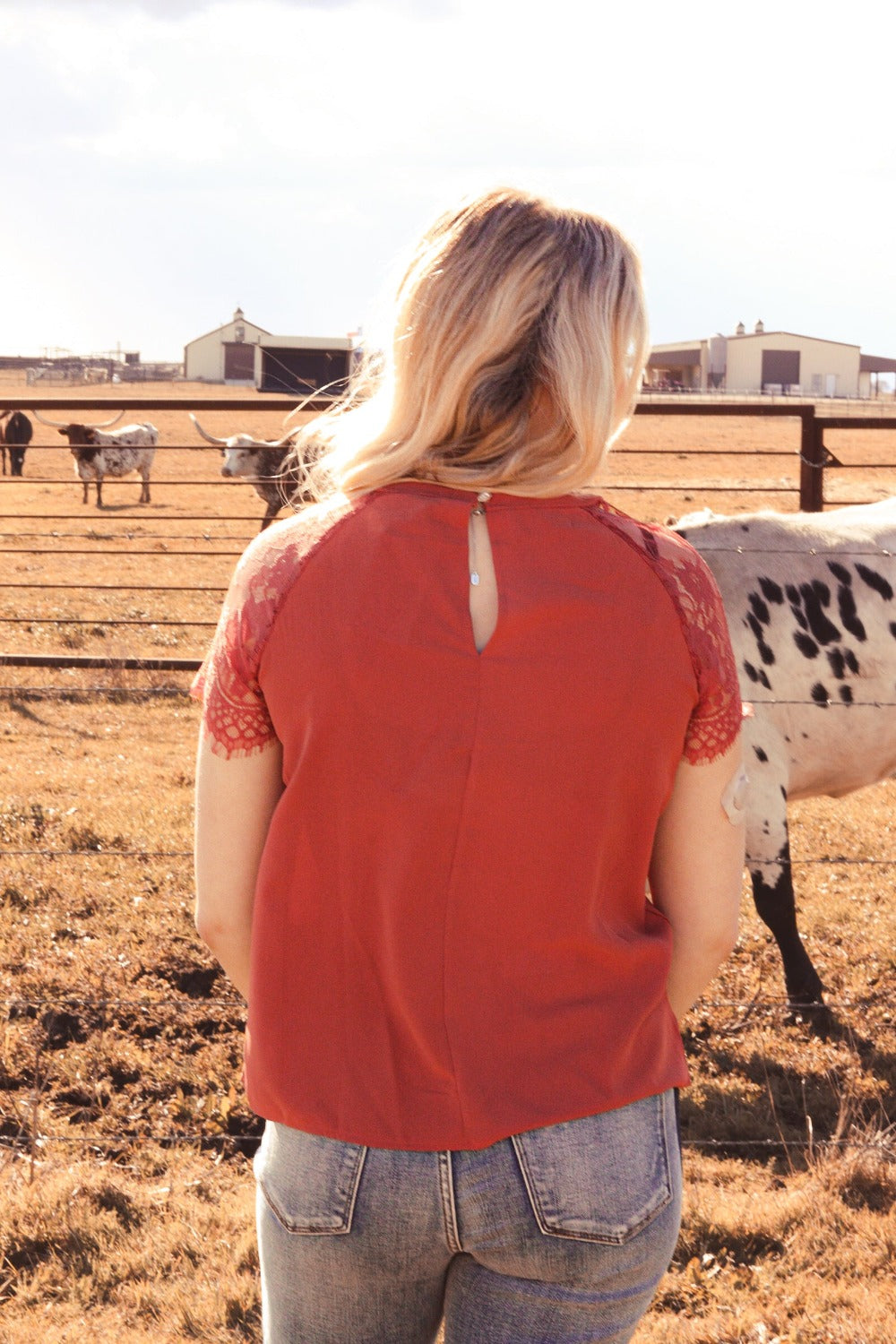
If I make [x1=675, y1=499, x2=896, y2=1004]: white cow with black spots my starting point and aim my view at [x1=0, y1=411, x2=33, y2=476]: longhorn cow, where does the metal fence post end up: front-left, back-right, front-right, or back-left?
front-right

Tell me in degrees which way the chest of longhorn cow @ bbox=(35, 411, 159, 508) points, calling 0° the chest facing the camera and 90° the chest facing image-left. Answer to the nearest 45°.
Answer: approximately 45°

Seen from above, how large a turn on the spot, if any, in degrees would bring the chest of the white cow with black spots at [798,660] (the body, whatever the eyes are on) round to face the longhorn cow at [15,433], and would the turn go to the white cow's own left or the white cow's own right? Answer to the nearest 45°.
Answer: approximately 45° to the white cow's own right

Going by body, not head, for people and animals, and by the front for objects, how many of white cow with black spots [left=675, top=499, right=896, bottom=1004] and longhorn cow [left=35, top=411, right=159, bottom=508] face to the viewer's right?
0

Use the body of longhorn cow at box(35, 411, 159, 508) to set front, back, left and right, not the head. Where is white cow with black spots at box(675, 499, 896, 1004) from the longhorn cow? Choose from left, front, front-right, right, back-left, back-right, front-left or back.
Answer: front-left

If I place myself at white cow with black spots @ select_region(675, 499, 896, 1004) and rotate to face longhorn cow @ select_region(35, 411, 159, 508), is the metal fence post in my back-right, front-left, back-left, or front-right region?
front-right

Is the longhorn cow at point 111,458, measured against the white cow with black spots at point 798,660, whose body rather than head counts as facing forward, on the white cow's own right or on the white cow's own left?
on the white cow's own right

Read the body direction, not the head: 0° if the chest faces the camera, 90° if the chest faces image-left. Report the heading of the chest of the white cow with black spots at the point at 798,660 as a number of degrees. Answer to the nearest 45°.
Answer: approximately 90°

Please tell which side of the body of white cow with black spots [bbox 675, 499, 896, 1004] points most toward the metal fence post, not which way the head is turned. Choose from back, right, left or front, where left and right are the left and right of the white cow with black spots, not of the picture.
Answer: right
